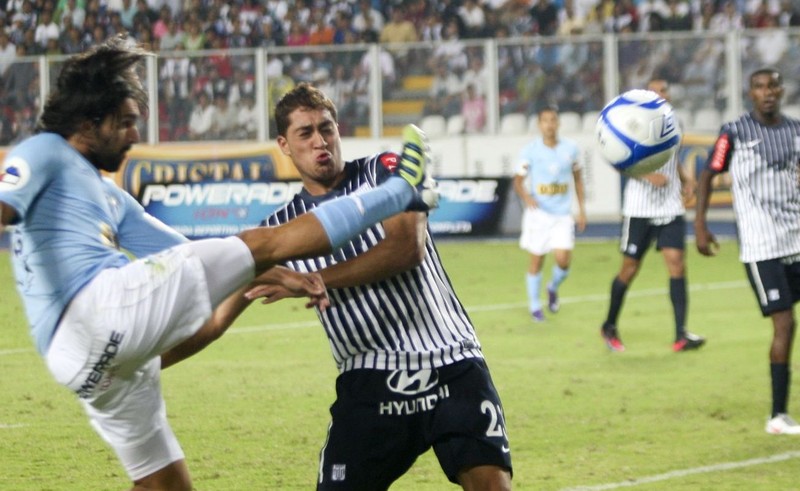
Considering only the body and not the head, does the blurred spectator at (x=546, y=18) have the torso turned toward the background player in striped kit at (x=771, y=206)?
yes

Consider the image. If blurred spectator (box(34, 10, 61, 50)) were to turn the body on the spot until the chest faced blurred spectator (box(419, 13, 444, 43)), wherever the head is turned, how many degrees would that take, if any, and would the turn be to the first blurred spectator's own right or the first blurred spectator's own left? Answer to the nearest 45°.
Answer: approximately 90° to the first blurred spectator's own left

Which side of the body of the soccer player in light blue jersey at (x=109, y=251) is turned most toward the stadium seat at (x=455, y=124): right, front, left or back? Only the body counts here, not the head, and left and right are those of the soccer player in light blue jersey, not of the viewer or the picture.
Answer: left

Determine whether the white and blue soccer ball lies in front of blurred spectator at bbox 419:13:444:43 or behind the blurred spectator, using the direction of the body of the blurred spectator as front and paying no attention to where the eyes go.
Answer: in front

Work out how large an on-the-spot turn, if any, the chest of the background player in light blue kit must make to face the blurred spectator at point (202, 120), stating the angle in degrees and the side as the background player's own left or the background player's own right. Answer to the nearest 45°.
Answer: approximately 135° to the background player's own right

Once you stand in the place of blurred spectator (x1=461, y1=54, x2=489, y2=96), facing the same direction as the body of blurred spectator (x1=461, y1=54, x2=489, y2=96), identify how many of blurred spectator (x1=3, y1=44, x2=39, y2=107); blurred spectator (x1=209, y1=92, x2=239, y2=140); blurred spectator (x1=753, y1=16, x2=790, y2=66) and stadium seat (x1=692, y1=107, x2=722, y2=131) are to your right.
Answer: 2

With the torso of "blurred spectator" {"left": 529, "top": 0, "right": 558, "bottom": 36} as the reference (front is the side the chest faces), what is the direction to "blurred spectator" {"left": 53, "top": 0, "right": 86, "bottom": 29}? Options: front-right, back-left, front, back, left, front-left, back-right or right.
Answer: right

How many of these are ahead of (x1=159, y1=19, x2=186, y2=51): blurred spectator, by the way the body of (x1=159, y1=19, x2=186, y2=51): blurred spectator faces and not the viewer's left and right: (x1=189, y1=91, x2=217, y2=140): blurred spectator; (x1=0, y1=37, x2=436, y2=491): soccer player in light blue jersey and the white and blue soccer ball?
3

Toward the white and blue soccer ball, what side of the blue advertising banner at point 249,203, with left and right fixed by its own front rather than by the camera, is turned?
front

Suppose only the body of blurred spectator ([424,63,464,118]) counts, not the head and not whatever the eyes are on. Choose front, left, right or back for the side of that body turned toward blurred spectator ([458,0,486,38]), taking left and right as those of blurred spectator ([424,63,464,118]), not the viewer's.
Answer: back

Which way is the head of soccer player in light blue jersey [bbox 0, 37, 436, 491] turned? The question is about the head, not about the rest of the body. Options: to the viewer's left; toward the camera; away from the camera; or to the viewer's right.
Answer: to the viewer's right

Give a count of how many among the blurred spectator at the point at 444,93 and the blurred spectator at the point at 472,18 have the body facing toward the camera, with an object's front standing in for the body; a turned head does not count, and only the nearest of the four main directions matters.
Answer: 2

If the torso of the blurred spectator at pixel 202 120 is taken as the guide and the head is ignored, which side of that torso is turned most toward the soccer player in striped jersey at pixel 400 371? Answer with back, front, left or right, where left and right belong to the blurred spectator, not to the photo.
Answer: front
